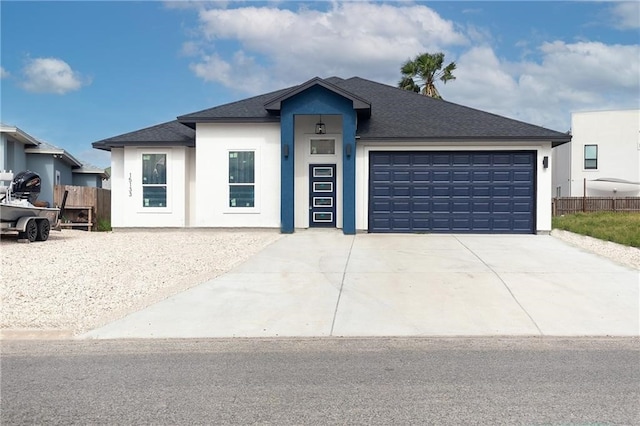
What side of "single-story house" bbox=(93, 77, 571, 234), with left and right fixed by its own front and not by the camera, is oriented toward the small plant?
right

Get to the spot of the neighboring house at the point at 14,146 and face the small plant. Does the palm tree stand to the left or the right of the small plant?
left

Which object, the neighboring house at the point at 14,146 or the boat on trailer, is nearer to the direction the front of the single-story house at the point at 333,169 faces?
the boat on trailer

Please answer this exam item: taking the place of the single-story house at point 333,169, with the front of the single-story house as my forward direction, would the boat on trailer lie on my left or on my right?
on my right

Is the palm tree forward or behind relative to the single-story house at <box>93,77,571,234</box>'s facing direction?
behind

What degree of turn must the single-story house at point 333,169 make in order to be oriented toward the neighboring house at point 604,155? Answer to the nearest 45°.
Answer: approximately 135° to its left

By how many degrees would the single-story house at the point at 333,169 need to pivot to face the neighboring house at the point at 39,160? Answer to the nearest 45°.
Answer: approximately 135° to its right

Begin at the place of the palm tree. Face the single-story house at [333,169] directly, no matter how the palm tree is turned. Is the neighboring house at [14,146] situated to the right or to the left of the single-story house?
right

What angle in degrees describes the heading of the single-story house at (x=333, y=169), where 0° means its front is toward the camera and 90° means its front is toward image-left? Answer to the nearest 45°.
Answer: approximately 0°
